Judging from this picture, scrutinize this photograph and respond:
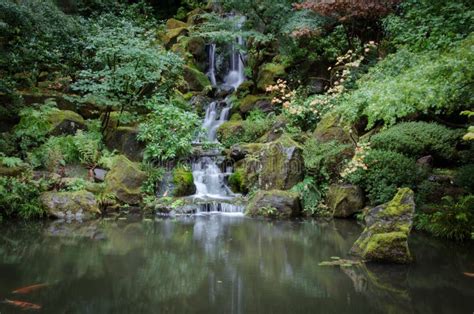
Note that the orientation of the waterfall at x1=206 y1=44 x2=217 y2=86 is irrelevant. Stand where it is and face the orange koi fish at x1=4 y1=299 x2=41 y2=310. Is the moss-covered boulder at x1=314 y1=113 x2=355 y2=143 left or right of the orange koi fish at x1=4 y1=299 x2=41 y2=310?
left
